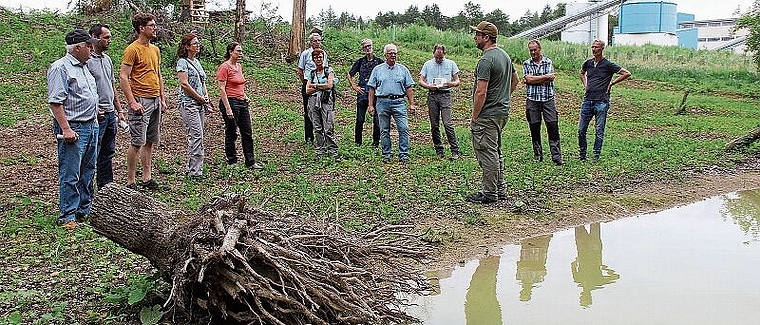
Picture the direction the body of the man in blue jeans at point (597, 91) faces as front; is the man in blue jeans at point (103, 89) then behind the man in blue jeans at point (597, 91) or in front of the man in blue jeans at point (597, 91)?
in front

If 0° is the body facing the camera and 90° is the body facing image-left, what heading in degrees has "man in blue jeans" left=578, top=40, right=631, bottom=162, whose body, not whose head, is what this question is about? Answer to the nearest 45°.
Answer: approximately 45°

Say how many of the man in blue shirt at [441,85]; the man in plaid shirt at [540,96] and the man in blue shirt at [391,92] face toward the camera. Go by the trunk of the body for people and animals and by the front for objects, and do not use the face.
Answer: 3

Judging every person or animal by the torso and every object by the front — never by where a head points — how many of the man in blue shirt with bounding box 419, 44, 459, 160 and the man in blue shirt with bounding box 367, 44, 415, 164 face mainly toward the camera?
2

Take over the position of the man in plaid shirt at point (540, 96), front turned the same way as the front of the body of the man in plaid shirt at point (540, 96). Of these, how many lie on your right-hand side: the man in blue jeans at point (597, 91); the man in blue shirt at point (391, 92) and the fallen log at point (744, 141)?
1

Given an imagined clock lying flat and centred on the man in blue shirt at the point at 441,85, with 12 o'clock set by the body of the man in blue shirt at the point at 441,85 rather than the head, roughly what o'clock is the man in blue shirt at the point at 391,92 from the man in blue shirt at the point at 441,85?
the man in blue shirt at the point at 391,92 is roughly at 2 o'clock from the man in blue shirt at the point at 441,85.

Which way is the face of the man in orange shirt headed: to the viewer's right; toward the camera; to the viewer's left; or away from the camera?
to the viewer's right

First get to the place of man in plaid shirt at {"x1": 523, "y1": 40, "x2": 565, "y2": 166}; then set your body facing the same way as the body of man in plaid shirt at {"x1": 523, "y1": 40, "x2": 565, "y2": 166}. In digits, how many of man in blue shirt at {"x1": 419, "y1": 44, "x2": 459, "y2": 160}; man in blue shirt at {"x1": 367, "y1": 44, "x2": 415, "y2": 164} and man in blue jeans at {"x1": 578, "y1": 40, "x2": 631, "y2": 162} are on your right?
2

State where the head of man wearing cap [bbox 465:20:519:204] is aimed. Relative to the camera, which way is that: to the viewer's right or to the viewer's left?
to the viewer's left

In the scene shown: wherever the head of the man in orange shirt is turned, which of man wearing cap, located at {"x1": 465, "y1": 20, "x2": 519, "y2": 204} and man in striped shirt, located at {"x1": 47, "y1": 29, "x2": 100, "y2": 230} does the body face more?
the man wearing cap

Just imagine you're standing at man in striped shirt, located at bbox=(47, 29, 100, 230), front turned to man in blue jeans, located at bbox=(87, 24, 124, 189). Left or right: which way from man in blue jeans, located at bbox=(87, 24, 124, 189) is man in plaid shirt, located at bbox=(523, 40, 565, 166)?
right

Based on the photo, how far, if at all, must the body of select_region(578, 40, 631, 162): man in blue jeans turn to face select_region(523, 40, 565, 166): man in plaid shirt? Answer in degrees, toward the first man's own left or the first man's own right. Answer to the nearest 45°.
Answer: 0° — they already face them

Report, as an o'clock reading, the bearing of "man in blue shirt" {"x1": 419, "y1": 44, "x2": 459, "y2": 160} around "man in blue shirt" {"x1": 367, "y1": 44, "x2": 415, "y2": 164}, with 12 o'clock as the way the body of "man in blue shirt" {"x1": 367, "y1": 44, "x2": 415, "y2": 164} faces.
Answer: "man in blue shirt" {"x1": 419, "y1": 44, "x2": 459, "y2": 160} is roughly at 8 o'clock from "man in blue shirt" {"x1": 367, "y1": 44, "x2": 415, "y2": 164}.
